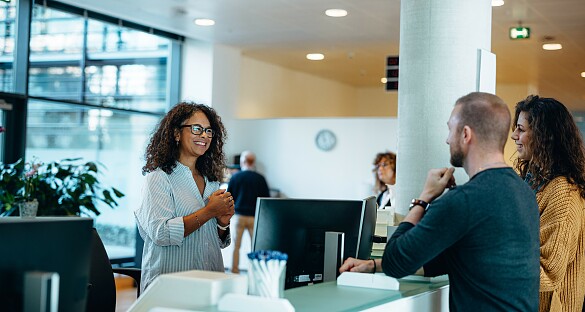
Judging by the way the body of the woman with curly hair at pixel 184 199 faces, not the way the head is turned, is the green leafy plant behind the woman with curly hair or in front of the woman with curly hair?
behind

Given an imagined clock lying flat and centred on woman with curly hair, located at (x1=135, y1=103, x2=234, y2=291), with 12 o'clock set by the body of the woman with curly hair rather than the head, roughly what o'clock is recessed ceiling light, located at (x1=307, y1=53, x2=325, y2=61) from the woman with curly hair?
The recessed ceiling light is roughly at 8 o'clock from the woman with curly hair.

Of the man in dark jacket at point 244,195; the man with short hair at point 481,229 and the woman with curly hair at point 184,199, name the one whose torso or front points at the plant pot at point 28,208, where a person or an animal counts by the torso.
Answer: the man with short hair

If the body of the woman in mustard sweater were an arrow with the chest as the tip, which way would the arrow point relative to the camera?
to the viewer's left

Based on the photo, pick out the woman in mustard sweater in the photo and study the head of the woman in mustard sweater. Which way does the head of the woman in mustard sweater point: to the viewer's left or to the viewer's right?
to the viewer's left

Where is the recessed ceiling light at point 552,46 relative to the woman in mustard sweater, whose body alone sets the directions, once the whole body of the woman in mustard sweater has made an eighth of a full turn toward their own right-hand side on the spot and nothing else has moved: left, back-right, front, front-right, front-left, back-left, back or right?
front-right

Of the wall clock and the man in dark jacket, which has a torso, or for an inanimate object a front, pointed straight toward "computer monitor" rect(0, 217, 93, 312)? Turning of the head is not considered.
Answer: the wall clock

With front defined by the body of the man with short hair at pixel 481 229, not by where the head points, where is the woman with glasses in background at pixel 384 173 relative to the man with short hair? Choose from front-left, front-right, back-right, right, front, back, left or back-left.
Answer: front-right

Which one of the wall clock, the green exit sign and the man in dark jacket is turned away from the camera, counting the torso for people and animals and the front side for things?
the man in dark jacket
